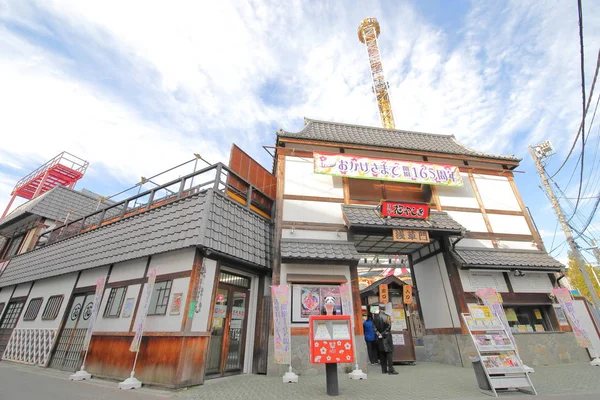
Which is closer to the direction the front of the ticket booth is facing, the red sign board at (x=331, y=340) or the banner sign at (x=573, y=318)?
the red sign board

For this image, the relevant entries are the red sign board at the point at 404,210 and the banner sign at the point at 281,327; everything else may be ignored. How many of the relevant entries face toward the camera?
2

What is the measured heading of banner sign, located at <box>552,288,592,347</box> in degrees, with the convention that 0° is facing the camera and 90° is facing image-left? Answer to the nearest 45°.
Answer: approximately 0°

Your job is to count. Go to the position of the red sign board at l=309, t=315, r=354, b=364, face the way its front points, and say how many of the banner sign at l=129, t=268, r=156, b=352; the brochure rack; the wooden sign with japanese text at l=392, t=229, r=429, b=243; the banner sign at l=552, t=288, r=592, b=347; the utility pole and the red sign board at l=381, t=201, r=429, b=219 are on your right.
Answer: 1

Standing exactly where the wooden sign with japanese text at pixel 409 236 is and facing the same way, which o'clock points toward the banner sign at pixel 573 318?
The banner sign is roughly at 8 o'clock from the wooden sign with japanese text.

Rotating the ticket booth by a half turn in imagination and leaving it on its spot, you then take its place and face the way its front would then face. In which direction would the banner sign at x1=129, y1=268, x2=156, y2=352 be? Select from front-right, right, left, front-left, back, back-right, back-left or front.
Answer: back-left

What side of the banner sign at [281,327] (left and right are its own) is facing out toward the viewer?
front

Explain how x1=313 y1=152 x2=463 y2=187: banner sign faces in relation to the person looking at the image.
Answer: facing the viewer

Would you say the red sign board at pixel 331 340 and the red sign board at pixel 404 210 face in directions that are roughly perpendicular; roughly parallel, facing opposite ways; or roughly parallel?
roughly parallel

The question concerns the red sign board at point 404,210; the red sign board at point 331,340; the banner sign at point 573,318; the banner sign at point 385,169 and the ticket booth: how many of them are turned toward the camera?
5

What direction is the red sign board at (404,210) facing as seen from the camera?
toward the camera

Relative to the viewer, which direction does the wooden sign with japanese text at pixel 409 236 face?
toward the camera

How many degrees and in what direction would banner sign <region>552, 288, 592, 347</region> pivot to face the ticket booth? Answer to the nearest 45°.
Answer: approximately 90° to its right

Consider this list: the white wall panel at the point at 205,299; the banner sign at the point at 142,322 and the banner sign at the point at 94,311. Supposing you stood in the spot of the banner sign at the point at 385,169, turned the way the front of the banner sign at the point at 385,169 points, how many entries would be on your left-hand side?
0

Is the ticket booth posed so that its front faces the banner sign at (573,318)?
no
